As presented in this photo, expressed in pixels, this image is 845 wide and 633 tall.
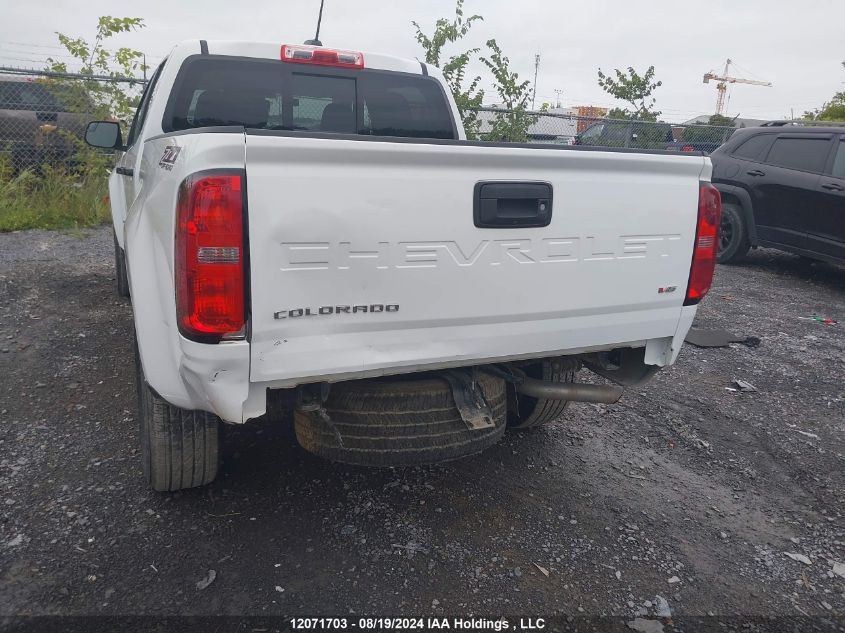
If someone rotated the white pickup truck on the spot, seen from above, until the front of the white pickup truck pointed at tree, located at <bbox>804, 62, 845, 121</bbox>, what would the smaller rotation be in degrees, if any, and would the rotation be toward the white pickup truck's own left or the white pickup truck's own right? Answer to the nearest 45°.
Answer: approximately 90° to the white pickup truck's own right

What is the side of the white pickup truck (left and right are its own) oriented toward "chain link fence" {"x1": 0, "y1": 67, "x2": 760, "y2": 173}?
front

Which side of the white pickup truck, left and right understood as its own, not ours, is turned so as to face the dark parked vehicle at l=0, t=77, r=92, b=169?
front

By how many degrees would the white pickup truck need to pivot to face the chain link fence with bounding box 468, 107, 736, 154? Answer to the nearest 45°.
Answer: approximately 45° to its right

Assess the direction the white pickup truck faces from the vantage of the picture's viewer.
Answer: facing away from the viewer and to the left of the viewer
